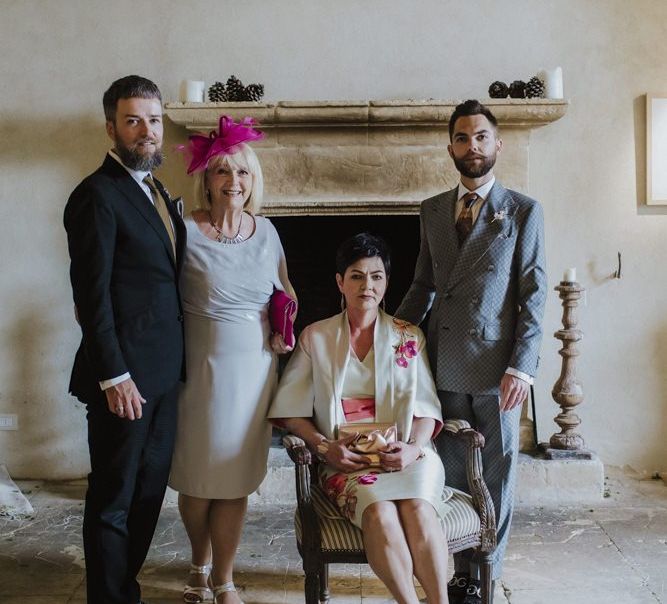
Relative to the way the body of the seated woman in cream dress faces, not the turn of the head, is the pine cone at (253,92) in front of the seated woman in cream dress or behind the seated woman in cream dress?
behind

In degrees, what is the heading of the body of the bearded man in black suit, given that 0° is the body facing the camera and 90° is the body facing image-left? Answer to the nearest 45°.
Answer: approximately 315°

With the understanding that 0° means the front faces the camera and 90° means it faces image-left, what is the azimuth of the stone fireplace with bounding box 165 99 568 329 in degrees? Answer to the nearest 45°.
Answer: approximately 0°

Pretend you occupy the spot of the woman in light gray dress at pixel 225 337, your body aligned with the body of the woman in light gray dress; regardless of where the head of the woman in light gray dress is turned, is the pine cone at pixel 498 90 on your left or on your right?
on your left

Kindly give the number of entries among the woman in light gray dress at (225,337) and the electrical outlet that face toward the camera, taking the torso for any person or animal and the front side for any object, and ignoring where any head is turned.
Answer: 2

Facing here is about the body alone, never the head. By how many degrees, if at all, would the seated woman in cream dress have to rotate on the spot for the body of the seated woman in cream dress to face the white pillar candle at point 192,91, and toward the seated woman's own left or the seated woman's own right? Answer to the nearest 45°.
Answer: approximately 135° to the seated woman's own right

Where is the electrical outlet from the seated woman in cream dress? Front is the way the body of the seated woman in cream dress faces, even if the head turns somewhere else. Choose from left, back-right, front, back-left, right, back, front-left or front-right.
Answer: back-right

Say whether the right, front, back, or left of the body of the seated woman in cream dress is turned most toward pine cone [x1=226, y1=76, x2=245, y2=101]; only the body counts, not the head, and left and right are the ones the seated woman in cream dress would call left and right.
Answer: back
